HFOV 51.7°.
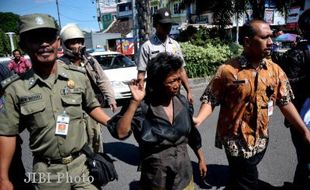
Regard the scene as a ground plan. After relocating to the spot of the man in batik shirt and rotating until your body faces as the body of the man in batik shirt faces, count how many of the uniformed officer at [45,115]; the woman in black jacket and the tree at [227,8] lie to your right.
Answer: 2

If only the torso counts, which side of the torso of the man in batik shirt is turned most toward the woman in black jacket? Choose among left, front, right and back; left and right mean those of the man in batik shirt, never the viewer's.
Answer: right

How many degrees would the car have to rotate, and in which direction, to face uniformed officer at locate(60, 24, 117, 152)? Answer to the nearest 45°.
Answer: approximately 45° to its right

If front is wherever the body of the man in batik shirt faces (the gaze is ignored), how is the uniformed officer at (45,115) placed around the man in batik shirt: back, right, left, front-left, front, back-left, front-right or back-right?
right

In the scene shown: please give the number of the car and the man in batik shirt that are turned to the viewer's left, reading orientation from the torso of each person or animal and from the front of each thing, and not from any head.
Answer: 0

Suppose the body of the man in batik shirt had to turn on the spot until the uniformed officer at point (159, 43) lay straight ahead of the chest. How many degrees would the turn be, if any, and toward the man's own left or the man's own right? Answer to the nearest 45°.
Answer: approximately 180°
